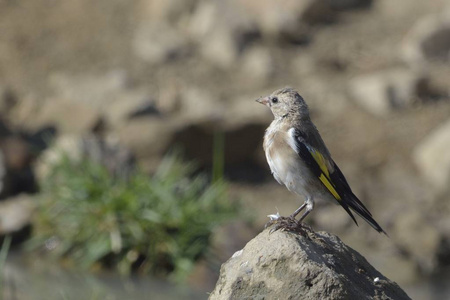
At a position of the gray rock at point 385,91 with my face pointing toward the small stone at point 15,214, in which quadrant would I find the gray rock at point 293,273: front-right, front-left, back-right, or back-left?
front-left

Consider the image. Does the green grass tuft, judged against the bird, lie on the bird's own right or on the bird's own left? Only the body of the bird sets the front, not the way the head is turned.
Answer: on the bird's own right

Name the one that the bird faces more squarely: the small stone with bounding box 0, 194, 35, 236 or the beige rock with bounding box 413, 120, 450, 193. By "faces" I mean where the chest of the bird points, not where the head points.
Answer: the small stone

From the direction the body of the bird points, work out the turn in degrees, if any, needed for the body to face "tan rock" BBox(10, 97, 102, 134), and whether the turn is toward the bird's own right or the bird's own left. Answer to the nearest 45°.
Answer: approximately 45° to the bird's own right

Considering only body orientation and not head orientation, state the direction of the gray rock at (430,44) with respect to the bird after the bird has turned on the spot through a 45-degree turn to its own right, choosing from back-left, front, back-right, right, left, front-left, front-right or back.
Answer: front-right

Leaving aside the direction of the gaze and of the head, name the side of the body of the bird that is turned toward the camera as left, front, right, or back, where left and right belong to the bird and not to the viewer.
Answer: left

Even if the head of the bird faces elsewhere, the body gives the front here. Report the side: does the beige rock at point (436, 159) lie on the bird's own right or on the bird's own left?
on the bird's own right

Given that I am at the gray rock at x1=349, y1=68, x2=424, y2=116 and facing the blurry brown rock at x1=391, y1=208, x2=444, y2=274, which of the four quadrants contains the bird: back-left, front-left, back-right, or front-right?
front-right
